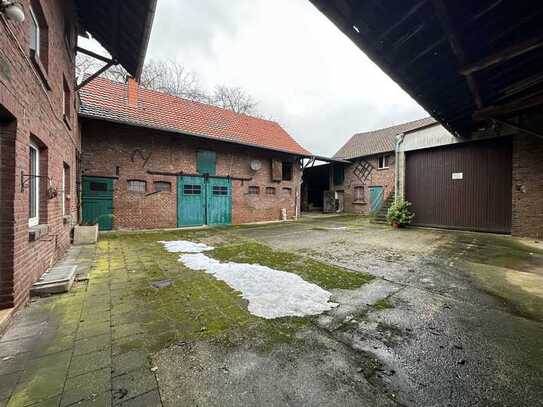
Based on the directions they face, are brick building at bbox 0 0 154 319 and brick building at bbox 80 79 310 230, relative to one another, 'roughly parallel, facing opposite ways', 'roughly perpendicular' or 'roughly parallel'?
roughly perpendicular

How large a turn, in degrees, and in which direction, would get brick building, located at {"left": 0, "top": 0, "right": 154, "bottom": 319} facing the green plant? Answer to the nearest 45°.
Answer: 0° — it already faces it

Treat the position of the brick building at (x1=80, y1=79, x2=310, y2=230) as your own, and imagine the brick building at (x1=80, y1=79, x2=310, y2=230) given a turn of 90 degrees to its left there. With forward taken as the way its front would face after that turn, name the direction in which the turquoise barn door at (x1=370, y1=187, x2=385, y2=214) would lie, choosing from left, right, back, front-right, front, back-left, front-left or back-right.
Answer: front-right

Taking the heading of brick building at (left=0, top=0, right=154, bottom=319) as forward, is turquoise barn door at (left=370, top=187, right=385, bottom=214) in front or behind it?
in front

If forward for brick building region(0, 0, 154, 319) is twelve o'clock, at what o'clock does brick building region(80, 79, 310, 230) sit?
brick building region(80, 79, 310, 230) is roughly at 10 o'clock from brick building region(0, 0, 154, 319).

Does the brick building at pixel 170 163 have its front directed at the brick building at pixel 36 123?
no

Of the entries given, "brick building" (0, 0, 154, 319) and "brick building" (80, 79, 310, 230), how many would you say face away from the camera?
0

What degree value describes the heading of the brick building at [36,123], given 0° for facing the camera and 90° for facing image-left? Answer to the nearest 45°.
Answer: approximately 270°

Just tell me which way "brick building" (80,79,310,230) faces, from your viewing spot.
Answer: facing the viewer and to the right of the viewer

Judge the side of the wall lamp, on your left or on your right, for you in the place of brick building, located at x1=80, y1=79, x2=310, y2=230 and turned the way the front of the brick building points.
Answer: on your right
